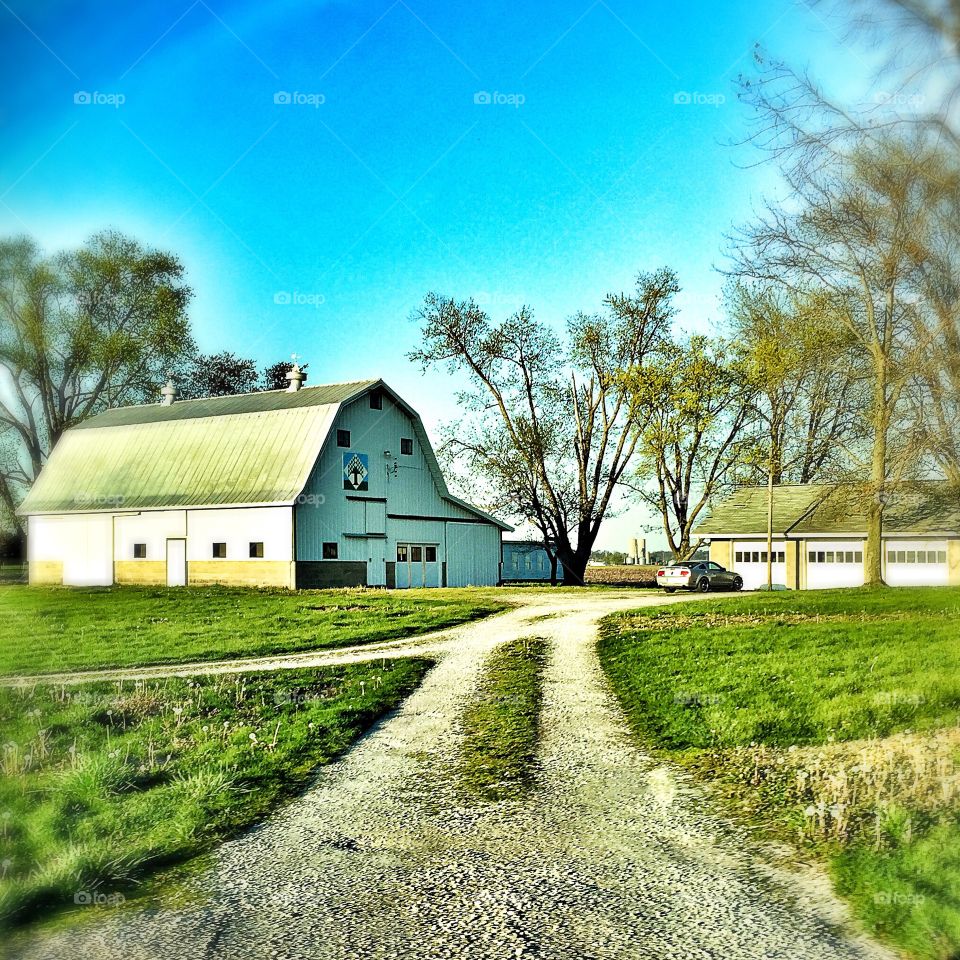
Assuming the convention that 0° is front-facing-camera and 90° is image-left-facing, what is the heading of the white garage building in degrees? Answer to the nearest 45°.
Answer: approximately 0°

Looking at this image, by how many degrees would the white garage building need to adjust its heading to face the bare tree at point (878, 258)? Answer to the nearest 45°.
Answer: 0° — it already faces it
